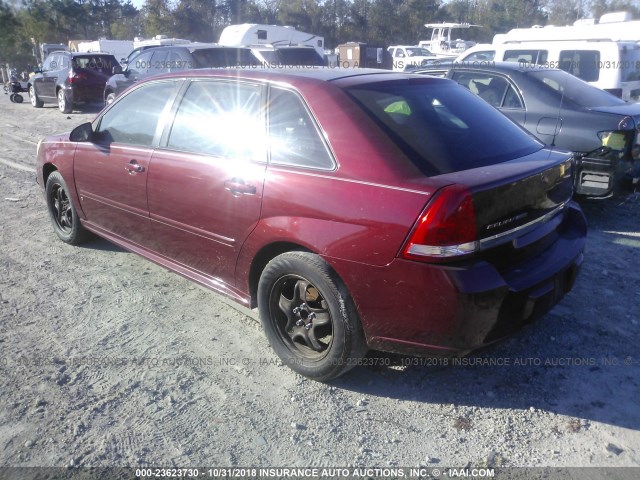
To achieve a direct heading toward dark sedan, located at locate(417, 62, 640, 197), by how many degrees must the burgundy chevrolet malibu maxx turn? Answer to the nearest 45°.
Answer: approximately 90° to its right

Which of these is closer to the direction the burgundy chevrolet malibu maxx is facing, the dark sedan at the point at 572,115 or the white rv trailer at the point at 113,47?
the white rv trailer

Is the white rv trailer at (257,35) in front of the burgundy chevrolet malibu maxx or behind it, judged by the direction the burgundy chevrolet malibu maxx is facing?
in front

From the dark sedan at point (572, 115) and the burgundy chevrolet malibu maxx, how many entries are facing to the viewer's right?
0

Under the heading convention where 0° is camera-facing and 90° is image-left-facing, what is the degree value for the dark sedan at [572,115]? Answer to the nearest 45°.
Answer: approximately 135°

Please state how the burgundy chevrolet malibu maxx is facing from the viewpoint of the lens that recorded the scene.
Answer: facing away from the viewer and to the left of the viewer

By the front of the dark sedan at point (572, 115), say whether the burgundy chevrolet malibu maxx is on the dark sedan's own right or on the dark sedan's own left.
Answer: on the dark sedan's own left

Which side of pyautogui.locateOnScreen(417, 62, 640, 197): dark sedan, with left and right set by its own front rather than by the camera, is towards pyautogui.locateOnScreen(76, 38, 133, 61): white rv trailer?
front

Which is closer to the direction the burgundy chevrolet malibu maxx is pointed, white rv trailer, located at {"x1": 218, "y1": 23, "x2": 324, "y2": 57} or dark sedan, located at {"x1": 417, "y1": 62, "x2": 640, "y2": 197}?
the white rv trailer

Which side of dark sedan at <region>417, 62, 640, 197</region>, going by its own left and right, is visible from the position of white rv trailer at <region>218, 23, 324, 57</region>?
front

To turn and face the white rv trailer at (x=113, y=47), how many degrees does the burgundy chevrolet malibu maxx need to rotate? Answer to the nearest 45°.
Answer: approximately 45° to its right

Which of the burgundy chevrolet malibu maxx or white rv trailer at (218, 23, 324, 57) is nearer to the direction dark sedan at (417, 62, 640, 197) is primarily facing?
the white rv trailer
